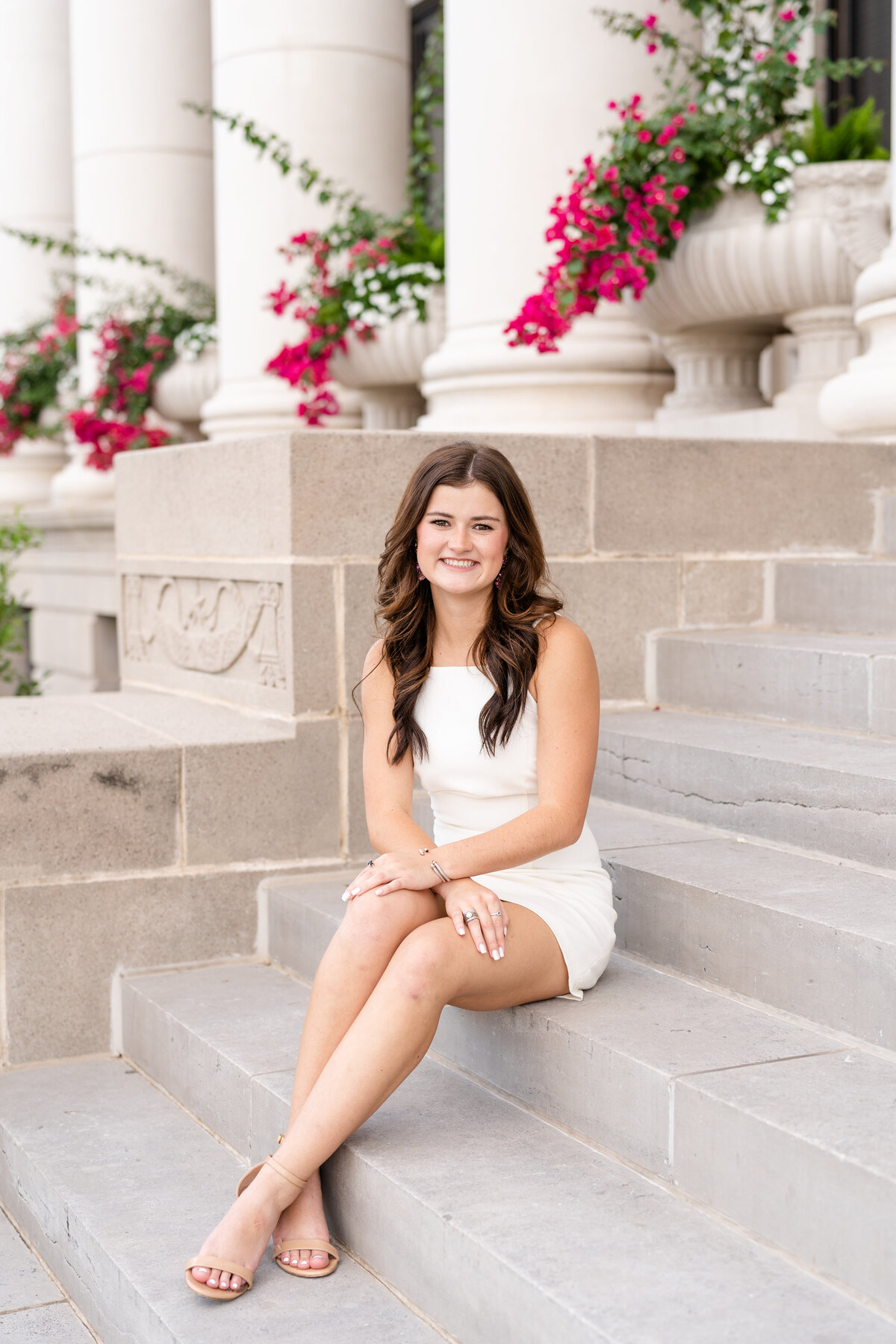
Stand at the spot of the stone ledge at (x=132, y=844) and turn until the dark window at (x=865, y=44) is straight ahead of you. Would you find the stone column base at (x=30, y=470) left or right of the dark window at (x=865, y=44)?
left

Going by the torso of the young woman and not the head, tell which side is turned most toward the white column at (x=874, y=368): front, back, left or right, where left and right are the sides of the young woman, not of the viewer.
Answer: back

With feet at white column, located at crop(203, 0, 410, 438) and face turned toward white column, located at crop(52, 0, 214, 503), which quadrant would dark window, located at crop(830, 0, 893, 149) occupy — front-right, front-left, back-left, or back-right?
back-right

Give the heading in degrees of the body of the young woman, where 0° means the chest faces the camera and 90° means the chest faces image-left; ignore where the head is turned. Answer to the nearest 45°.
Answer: approximately 45°

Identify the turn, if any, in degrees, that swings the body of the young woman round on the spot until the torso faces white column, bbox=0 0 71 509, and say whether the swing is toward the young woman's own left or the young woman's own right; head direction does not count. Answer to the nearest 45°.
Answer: approximately 135° to the young woman's own right

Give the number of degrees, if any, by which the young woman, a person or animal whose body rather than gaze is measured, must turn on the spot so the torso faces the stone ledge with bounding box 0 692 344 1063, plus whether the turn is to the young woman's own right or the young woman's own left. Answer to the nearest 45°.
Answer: approximately 90° to the young woman's own right

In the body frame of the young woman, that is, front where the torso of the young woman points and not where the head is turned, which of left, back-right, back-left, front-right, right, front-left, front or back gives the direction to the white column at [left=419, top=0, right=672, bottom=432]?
back-right

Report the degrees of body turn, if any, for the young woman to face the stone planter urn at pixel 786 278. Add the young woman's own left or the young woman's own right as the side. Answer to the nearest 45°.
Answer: approximately 180°

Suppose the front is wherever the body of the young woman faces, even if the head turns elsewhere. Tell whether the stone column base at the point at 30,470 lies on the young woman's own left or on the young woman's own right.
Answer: on the young woman's own right

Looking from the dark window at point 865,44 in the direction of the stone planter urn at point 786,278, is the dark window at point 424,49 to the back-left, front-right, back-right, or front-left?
back-right
